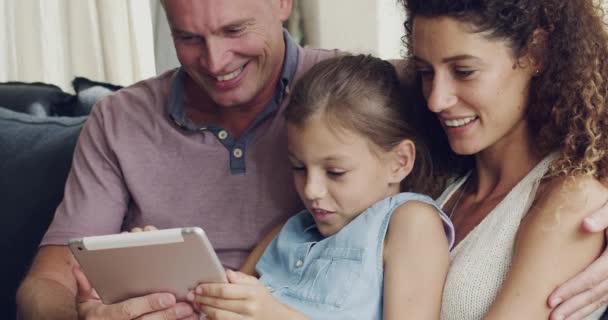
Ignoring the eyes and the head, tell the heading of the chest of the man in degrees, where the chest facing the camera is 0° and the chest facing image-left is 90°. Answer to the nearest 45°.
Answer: approximately 0°

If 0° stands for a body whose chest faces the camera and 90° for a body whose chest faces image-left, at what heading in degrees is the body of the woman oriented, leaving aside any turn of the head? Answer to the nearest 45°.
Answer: approximately 45°

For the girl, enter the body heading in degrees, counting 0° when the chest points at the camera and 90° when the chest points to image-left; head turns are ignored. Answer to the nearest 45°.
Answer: approximately 45°

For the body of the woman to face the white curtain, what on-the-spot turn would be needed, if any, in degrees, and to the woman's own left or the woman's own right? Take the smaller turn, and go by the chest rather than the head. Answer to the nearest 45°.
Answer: approximately 90° to the woman's own right

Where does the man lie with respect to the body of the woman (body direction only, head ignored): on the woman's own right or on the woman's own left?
on the woman's own right
